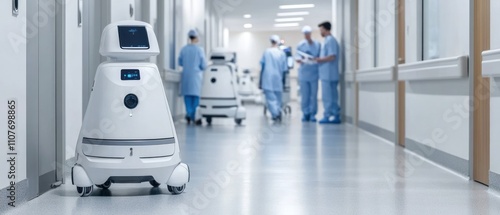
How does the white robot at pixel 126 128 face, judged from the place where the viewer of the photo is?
facing the viewer

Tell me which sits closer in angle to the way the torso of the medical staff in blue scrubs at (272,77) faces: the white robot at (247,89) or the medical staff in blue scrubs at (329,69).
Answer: the white robot

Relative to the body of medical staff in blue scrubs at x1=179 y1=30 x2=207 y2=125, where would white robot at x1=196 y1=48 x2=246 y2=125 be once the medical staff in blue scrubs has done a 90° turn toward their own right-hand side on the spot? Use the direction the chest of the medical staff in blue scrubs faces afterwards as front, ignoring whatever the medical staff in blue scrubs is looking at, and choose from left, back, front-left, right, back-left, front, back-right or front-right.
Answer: front-right

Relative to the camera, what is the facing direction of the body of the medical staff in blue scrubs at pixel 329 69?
to the viewer's left

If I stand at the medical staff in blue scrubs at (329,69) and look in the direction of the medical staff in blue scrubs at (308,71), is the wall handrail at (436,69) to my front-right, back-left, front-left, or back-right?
back-left

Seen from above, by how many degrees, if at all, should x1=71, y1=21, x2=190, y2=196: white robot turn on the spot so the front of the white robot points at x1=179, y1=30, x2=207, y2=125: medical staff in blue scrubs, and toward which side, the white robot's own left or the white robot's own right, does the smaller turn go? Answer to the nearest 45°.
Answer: approximately 180°

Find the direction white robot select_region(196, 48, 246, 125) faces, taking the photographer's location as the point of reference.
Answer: facing the viewer and to the left of the viewer

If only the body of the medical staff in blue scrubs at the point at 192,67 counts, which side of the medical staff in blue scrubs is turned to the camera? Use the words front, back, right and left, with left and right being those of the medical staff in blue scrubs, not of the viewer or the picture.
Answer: back

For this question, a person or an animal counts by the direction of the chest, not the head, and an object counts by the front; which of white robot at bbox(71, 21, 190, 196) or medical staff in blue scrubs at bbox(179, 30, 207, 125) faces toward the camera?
the white robot
